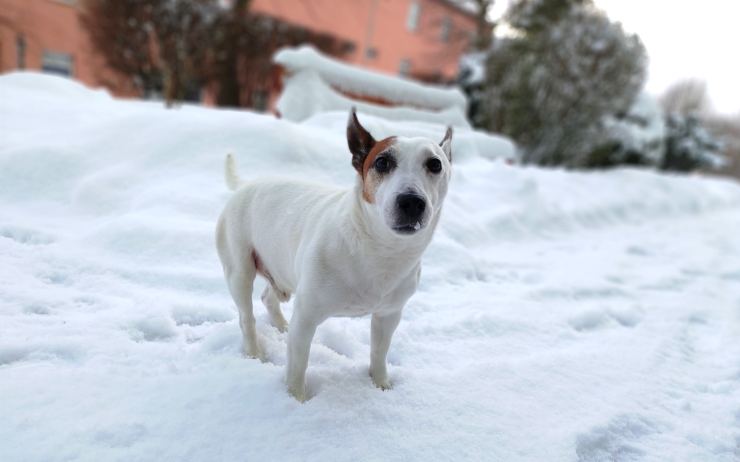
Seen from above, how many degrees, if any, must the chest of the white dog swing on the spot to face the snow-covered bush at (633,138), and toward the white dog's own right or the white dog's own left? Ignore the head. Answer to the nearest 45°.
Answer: approximately 90° to the white dog's own left

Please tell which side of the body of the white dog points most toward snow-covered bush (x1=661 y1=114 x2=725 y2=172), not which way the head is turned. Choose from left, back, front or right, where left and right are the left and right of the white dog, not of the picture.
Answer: left

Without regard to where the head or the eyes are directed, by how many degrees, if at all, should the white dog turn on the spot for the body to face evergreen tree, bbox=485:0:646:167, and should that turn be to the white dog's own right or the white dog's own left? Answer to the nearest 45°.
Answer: approximately 90° to the white dog's own left

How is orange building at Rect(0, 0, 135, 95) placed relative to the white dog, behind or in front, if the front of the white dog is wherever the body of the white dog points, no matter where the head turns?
behind

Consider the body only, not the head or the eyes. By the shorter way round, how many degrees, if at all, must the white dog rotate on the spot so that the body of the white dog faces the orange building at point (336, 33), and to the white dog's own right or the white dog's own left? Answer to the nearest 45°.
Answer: approximately 135° to the white dog's own left

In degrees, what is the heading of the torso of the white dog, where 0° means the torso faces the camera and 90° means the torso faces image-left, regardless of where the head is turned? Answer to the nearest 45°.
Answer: approximately 315°

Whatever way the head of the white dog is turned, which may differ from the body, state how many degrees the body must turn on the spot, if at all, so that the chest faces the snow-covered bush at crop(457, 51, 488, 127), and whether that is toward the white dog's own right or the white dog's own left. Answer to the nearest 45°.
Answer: approximately 135° to the white dog's own left
